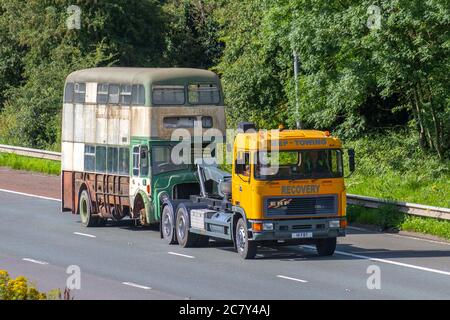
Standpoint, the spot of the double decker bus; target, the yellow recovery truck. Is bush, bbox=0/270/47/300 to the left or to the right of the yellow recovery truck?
right

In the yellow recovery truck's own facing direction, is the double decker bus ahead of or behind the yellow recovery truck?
behind

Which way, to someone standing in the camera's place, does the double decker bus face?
facing the viewer and to the right of the viewer

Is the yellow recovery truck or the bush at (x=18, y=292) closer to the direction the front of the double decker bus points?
the yellow recovery truck

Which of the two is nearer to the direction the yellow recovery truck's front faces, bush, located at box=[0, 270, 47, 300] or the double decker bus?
the bush

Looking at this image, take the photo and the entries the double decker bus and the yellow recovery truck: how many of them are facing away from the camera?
0

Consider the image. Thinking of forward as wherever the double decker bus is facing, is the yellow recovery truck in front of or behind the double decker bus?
in front

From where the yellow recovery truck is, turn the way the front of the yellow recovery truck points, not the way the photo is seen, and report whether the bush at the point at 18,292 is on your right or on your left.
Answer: on your right
